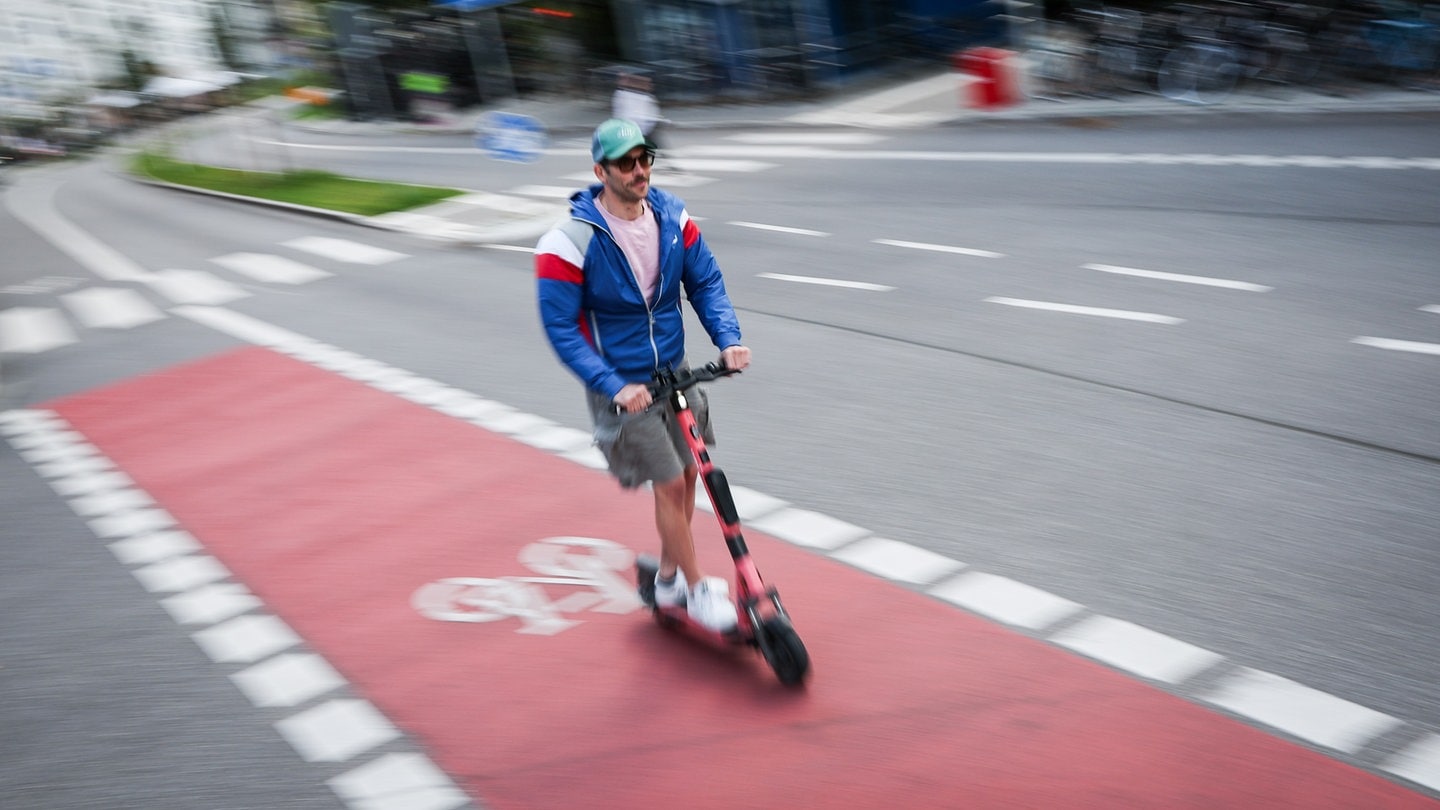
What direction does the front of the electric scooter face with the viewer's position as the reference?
facing the viewer and to the right of the viewer

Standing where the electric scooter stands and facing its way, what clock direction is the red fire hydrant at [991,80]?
The red fire hydrant is roughly at 8 o'clock from the electric scooter.

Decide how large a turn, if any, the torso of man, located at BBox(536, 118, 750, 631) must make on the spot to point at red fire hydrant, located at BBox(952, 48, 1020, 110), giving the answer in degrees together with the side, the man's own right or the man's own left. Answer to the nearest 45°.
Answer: approximately 135° to the man's own left
